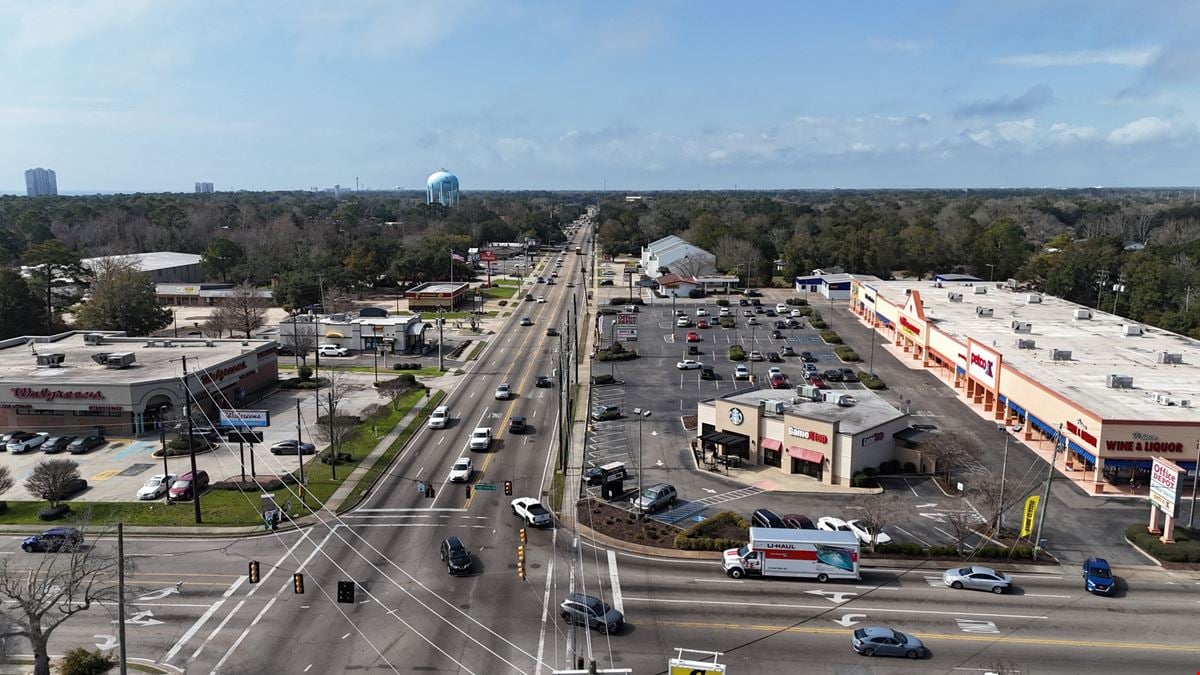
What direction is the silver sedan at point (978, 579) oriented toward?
to the viewer's left

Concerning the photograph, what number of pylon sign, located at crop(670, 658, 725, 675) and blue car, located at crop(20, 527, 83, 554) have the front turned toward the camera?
1

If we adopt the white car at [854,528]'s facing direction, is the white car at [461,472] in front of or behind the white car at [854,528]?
behind

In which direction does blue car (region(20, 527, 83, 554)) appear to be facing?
to the viewer's left

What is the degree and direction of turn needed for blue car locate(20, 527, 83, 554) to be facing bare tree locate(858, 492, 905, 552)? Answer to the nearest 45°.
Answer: approximately 135° to its left

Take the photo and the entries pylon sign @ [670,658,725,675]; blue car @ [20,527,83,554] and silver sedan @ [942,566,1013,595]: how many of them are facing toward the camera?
1

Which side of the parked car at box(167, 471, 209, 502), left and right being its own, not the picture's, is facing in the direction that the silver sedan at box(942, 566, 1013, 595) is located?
left

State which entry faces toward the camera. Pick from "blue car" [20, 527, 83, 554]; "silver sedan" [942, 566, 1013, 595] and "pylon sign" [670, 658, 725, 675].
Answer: the pylon sign

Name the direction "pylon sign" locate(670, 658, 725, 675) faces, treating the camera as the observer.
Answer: facing the viewer

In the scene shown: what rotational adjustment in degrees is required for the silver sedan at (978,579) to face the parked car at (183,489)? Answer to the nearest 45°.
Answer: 0° — it already faces it

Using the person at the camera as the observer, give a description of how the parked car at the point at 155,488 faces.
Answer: facing the viewer and to the left of the viewer

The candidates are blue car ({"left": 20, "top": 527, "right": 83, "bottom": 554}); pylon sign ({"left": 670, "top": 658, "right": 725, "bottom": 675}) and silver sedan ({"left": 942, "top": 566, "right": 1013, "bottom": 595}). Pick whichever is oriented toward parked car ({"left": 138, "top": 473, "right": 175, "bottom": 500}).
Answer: the silver sedan
